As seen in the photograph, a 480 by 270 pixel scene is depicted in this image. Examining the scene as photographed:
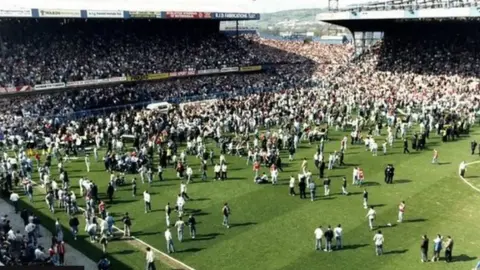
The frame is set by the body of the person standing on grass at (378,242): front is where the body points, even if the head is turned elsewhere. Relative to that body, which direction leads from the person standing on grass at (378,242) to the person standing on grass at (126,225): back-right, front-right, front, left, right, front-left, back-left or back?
left

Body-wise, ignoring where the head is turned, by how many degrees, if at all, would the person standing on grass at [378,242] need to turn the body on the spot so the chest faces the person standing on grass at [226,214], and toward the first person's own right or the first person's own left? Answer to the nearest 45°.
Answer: approximately 90° to the first person's own left

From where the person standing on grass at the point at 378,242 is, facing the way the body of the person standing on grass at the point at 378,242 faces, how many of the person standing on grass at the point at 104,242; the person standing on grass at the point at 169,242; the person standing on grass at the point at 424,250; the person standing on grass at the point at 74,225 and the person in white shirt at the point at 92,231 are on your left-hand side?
4

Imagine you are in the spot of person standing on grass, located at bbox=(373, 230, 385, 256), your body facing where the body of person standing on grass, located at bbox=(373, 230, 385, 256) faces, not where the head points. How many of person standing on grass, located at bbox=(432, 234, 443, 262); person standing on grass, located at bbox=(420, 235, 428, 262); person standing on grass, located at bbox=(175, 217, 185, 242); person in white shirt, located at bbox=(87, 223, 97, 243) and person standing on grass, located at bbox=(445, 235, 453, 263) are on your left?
2

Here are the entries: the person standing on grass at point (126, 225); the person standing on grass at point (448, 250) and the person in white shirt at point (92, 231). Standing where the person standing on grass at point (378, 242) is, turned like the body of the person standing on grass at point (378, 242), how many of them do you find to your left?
2

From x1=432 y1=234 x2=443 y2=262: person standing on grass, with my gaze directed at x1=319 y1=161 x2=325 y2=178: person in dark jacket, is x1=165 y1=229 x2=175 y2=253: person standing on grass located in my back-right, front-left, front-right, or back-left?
front-left

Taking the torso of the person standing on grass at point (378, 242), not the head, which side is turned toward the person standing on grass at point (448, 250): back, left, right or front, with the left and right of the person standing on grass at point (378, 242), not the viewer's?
right

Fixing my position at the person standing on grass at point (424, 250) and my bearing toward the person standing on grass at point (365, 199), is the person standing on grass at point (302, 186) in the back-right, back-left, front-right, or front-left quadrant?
front-left

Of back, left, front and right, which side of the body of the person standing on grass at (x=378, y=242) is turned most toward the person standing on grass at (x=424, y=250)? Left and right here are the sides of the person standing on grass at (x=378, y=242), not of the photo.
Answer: right

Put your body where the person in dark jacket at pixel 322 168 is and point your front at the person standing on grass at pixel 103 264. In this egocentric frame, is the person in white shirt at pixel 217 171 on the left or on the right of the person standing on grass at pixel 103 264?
right

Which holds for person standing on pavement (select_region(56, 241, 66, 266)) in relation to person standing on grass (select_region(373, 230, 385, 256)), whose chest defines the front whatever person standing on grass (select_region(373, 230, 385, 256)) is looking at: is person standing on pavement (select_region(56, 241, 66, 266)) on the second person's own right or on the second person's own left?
on the second person's own left

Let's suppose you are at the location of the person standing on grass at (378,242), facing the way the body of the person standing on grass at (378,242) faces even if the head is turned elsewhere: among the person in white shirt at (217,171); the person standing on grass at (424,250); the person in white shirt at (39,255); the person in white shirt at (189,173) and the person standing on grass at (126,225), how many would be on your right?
1

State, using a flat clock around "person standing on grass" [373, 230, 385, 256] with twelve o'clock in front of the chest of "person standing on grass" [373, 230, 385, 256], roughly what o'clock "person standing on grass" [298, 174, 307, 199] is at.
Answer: "person standing on grass" [298, 174, 307, 199] is roughly at 11 o'clock from "person standing on grass" [373, 230, 385, 256].

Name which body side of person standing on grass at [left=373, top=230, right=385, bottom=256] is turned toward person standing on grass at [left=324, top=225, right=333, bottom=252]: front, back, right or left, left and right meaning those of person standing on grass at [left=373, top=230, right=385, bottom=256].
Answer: left

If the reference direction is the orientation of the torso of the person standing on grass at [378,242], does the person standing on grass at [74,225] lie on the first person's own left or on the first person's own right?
on the first person's own left

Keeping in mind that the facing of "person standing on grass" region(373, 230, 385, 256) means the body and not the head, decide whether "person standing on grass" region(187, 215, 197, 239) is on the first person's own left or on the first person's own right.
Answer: on the first person's own left

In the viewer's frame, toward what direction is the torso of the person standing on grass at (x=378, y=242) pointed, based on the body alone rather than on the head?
away from the camera

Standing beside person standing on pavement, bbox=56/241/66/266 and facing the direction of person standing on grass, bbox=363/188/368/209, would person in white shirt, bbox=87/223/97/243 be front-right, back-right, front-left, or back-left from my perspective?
front-left

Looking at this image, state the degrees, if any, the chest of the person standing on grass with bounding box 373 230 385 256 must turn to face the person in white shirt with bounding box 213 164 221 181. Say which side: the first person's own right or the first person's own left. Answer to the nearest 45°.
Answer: approximately 45° to the first person's own left

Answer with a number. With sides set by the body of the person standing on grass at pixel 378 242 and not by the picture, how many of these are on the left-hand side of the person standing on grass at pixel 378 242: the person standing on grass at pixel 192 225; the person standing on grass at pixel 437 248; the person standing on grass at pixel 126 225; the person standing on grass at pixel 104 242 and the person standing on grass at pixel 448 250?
3

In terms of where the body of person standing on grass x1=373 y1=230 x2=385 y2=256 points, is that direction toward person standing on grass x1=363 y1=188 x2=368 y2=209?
yes
